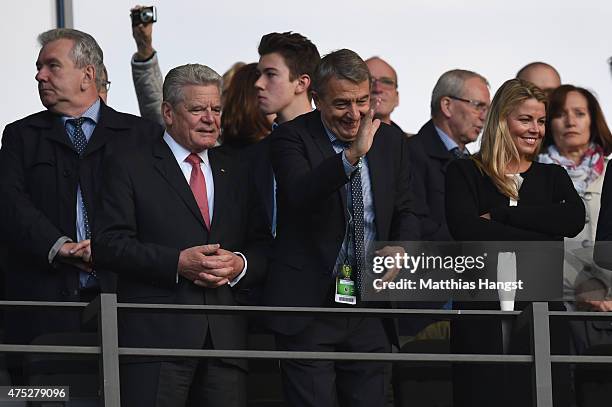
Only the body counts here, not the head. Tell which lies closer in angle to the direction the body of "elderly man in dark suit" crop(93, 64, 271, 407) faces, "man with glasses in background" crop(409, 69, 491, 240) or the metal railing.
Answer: the metal railing

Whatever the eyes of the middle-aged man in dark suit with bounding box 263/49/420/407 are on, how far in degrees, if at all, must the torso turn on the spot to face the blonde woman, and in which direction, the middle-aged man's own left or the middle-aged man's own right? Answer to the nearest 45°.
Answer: approximately 45° to the middle-aged man's own left

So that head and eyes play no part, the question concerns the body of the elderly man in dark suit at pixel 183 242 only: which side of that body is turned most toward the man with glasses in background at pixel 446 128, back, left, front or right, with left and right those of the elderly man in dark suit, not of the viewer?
left

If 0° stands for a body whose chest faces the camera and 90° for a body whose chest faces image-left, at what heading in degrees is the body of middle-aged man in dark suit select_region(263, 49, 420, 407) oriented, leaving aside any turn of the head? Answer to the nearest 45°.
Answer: approximately 315°

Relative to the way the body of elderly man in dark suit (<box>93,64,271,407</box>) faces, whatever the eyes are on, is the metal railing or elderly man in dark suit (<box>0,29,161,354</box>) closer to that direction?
the metal railing

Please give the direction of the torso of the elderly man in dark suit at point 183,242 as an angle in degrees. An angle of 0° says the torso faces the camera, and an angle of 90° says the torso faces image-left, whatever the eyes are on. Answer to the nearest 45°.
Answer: approximately 315°
